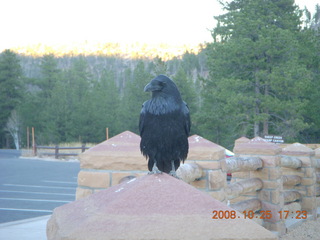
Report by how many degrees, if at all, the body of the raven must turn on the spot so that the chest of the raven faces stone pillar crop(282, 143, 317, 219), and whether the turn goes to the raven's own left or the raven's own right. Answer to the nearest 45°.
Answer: approximately 135° to the raven's own left

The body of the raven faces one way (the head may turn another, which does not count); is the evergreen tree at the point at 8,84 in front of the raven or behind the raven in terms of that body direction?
behind

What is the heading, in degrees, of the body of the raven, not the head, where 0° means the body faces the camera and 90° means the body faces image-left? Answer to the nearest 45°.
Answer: approximately 0°

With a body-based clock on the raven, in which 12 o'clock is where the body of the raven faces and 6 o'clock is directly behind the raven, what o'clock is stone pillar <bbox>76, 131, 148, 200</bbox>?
The stone pillar is roughly at 5 o'clock from the raven.

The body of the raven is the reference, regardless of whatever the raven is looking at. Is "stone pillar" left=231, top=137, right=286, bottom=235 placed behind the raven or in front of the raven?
behind

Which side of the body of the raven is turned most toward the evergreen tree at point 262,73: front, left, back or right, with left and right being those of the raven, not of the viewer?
back
